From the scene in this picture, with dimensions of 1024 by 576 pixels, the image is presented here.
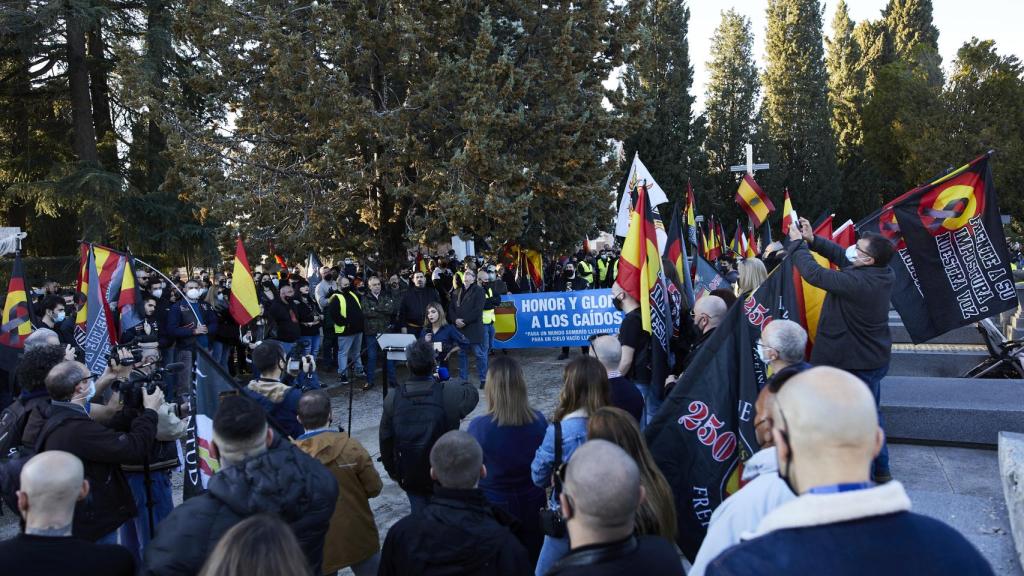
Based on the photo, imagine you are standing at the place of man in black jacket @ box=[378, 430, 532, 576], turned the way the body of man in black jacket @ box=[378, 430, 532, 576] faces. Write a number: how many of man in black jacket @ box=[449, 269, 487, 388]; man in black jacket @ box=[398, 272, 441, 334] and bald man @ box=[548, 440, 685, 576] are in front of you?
2

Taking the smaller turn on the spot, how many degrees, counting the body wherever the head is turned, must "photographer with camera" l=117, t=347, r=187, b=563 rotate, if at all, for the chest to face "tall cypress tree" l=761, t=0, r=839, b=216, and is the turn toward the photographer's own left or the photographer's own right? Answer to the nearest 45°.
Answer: approximately 45° to the photographer's own left

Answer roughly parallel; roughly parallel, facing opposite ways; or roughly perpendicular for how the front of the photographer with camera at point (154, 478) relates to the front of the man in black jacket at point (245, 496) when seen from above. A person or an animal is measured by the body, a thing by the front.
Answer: roughly perpendicular

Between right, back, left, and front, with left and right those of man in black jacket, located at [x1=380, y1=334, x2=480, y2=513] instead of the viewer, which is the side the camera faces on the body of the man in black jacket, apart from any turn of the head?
back

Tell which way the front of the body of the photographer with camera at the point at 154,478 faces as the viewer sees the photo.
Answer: to the viewer's right

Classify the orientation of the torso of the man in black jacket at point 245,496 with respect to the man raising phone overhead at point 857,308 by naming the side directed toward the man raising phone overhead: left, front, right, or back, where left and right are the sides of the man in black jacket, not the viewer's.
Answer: right

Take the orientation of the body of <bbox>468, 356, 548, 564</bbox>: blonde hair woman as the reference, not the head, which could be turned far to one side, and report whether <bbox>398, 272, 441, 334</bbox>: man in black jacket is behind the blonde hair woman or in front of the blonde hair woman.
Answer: in front

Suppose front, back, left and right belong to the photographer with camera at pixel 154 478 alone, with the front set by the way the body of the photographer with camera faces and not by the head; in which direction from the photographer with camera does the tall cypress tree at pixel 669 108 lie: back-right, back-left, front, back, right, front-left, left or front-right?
front-left

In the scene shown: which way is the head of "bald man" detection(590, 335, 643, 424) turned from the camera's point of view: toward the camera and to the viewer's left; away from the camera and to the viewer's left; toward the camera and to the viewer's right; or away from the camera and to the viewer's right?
away from the camera and to the viewer's left

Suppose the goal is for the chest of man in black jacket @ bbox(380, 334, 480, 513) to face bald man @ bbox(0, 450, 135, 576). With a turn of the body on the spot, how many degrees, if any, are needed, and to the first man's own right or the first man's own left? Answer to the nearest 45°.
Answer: approximately 135° to the first man's own left

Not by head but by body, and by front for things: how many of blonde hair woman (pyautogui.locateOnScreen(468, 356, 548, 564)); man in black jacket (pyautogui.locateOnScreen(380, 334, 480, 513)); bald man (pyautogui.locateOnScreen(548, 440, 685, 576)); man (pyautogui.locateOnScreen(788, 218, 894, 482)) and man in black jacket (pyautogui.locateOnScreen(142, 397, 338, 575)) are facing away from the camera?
4

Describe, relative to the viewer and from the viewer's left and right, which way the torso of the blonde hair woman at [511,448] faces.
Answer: facing away from the viewer

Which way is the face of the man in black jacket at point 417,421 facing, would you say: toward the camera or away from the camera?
away from the camera

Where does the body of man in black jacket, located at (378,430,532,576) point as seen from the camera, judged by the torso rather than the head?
away from the camera

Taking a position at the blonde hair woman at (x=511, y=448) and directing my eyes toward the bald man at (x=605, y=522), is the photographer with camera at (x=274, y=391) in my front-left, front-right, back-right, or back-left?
back-right

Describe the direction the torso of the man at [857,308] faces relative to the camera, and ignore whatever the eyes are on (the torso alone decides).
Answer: to the viewer's left

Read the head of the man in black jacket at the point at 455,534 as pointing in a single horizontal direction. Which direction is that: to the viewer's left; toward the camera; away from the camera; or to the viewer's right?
away from the camera
